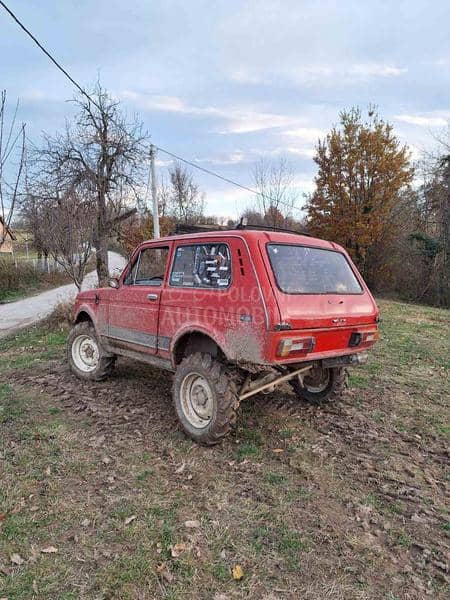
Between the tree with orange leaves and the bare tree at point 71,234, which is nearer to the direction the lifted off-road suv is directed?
the bare tree

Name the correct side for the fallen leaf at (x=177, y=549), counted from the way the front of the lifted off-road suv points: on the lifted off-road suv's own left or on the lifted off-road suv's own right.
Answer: on the lifted off-road suv's own left

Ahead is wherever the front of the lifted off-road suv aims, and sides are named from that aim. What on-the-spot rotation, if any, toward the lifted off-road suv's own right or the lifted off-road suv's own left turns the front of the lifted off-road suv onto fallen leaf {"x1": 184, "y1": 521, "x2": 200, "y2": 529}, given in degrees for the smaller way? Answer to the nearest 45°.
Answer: approximately 135° to the lifted off-road suv's own left

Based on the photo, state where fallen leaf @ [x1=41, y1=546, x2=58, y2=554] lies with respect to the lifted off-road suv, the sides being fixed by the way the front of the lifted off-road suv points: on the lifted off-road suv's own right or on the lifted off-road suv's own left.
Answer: on the lifted off-road suv's own left

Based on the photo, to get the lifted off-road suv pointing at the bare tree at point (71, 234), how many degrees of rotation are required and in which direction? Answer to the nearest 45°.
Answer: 0° — it already faces it

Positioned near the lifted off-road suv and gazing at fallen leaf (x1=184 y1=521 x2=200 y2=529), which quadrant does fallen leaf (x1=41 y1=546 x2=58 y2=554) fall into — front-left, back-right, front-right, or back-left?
front-right

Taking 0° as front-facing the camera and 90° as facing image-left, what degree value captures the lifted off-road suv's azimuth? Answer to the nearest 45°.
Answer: approximately 135°

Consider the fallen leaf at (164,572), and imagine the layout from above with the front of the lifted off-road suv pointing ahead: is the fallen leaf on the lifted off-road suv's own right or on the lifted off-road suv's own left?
on the lifted off-road suv's own left

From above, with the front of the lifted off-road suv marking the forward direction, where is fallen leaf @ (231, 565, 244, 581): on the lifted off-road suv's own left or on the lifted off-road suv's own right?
on the lifted off-road suv's own left

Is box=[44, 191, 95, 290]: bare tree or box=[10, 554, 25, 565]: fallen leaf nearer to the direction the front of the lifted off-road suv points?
the bare tree

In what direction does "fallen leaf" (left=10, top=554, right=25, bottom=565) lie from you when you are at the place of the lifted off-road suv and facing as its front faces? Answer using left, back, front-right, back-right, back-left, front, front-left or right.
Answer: left

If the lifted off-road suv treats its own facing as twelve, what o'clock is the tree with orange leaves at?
The tree with orange leaves is roughly at 2 o'clock from the lifted off-road suv.

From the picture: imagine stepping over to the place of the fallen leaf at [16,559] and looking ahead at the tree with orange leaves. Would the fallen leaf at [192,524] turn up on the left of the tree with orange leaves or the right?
right
